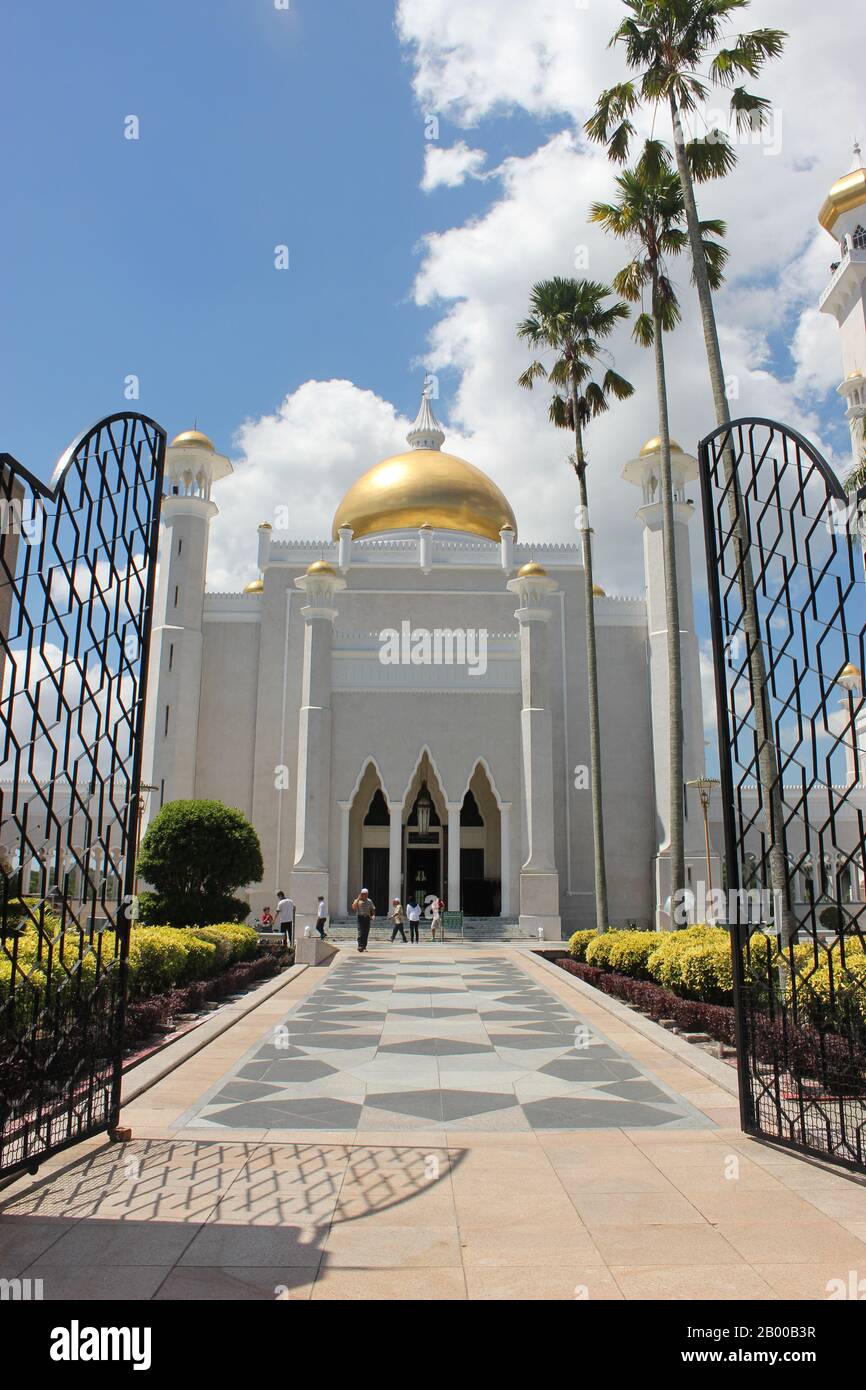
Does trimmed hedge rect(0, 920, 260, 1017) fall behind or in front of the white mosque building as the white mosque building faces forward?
in front

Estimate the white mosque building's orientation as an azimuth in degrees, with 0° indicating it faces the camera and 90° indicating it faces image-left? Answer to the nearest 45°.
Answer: approximately 0°

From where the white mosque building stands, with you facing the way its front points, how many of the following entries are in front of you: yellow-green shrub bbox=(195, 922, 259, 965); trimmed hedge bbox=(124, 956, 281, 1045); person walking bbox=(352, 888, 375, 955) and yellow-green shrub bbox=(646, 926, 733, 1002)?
4

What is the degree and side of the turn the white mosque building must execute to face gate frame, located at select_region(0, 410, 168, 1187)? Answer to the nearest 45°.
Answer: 0° — it already faces it

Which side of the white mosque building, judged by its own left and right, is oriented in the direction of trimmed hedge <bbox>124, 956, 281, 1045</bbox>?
front

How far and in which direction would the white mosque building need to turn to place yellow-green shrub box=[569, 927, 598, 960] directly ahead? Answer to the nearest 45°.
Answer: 0° — it already faces it

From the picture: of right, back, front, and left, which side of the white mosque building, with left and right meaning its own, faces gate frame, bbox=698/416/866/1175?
front
